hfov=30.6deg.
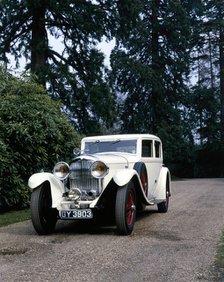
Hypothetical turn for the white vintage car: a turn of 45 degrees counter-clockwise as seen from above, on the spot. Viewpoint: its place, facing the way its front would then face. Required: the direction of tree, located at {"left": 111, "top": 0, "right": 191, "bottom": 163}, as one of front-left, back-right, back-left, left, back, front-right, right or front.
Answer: back

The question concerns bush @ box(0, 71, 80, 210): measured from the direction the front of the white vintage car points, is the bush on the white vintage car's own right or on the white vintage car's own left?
on the white vintage car's own right

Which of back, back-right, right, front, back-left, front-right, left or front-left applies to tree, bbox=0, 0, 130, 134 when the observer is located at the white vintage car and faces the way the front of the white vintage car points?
back-right

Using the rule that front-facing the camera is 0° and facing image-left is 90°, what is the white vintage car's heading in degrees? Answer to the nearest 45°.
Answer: approximately 45°
